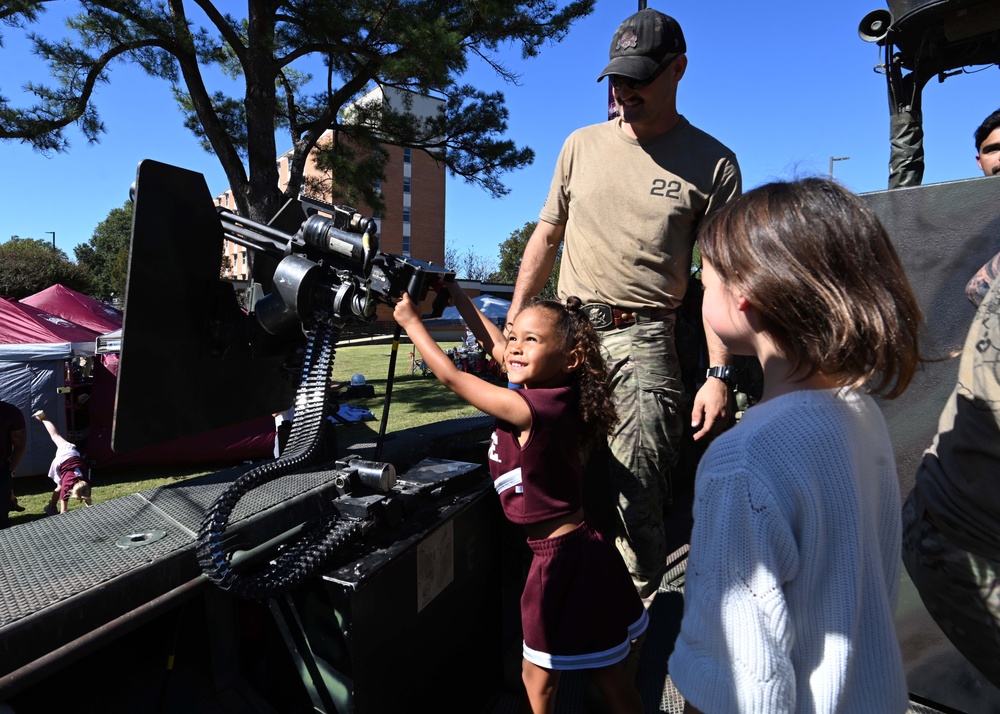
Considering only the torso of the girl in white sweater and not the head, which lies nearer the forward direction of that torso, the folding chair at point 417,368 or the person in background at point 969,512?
the folding chair

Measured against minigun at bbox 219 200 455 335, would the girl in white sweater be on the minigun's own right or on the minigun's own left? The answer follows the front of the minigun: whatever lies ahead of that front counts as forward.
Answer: on the minigun's own left

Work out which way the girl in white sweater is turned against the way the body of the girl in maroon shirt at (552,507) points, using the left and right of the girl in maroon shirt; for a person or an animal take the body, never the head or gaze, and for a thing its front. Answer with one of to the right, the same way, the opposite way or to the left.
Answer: to the right

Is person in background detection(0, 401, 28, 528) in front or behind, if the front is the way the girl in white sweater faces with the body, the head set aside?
in front

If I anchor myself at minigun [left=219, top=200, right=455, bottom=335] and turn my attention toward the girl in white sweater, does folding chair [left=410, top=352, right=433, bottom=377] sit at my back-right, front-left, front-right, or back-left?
back-left

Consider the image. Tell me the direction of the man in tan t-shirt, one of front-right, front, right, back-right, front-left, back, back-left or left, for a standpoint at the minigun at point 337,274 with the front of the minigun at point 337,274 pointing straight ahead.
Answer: back

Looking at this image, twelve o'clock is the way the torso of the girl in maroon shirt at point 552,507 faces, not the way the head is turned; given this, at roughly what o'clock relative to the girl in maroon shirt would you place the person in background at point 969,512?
The person in background is roughly at 7 o'clock from the girl in maroon shirt.

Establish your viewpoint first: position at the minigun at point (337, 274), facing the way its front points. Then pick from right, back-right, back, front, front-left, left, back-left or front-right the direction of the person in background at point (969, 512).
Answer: back-left

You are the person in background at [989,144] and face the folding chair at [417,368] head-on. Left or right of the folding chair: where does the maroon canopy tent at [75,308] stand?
left

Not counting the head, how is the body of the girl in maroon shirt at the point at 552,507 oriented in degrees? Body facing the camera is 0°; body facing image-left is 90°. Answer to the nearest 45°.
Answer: approximately 90°

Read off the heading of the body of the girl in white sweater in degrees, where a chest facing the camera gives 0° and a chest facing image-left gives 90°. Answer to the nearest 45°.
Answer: approximately 135°

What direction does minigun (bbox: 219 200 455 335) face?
to the viewer's left

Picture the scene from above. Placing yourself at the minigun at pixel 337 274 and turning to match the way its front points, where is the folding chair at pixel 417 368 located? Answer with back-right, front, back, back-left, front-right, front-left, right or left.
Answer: right

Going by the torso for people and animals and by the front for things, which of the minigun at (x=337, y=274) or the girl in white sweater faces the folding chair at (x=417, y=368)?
the girl in white sweater
